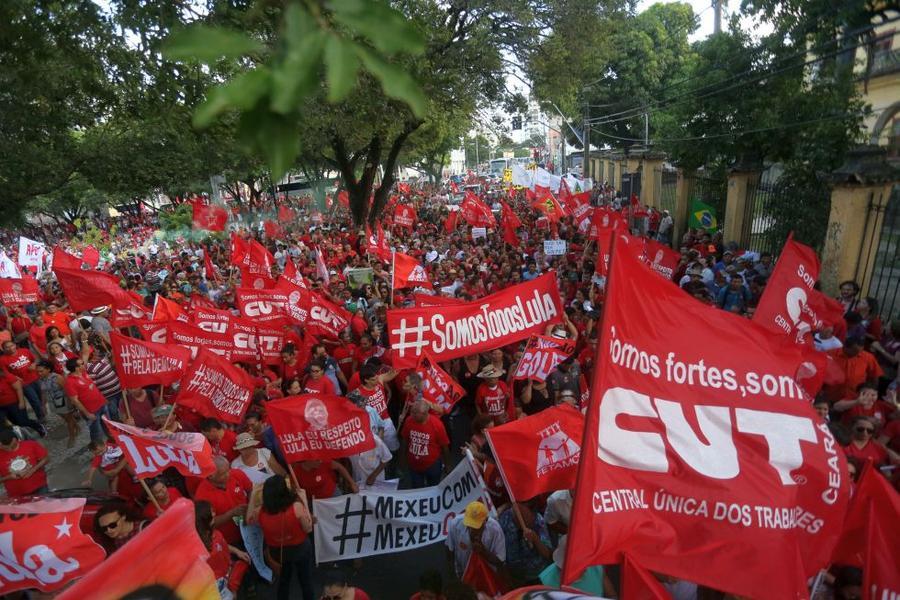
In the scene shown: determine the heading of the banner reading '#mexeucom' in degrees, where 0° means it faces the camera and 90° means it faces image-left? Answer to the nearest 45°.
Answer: approximately 0°

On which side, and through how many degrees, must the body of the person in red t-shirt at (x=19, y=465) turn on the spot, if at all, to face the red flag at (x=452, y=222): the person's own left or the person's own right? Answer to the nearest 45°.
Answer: approximately 135° to the person's own left

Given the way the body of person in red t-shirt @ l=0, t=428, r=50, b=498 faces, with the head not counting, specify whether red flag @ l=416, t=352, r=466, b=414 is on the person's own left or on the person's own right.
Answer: on the person's own left

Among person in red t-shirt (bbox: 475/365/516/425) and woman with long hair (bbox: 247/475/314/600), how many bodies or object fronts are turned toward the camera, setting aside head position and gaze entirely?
1

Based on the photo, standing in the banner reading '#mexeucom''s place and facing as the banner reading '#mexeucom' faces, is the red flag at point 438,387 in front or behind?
behind

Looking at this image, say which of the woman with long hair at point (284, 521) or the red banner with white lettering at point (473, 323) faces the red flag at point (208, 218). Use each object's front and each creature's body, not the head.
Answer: the woman with long hair

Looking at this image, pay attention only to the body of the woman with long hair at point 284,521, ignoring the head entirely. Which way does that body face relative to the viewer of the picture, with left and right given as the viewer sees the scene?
facing away from the viewer
